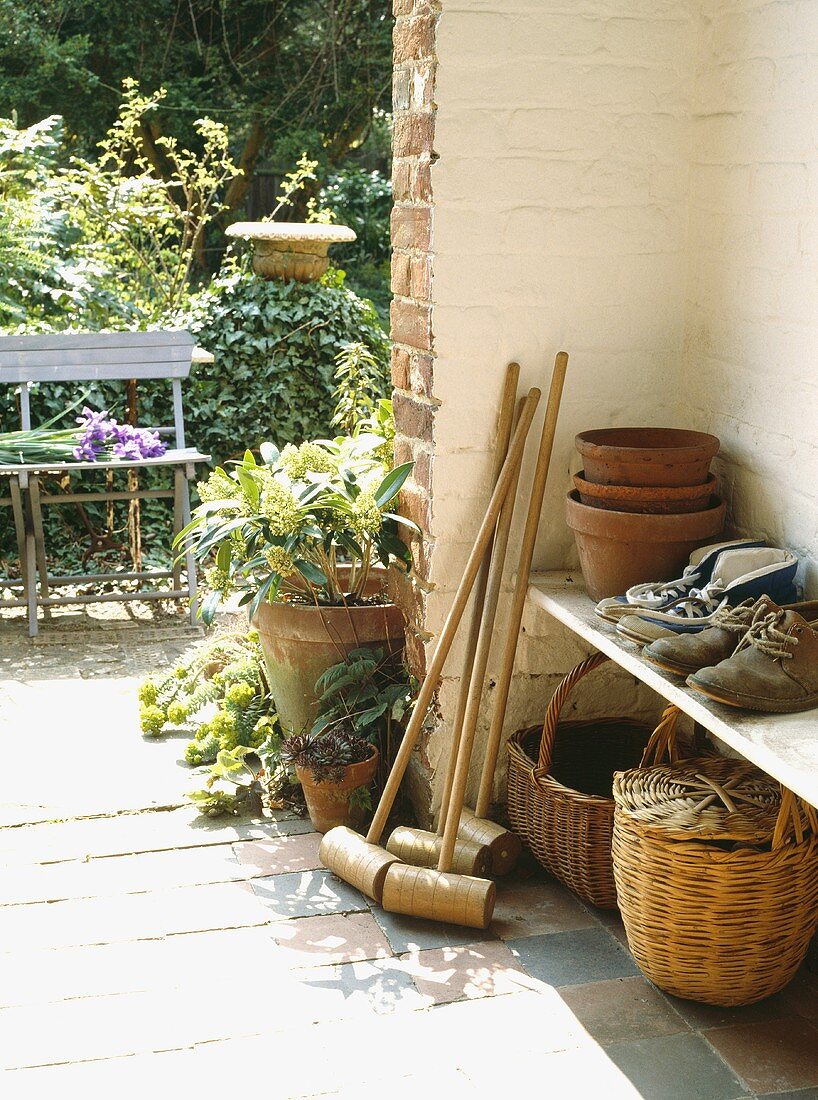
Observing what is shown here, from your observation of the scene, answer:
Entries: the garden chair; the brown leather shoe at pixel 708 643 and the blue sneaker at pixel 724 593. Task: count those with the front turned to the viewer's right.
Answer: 0

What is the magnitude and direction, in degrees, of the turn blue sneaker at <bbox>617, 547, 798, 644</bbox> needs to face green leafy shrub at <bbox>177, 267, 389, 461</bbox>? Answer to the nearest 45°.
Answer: approximately 90° to its right

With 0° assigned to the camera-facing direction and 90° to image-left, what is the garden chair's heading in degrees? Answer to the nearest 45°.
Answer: approximately 0°

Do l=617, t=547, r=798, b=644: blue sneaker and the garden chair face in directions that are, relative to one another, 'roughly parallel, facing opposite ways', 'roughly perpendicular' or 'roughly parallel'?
roughly perpendicular

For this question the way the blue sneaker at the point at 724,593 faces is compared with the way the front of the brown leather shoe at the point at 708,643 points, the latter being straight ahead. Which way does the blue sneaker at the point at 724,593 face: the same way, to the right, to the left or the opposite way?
the same way

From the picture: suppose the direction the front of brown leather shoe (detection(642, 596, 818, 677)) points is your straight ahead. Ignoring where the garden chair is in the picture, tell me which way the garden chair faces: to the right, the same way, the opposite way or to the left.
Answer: to the left

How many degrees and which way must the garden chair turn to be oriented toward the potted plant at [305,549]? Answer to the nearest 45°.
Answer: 0° — it already faces it
